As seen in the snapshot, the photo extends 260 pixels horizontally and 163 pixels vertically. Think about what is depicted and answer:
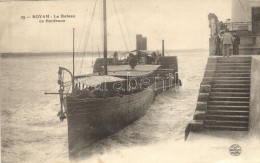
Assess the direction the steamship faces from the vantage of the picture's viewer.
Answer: facing the viewer and to the left of the viewer

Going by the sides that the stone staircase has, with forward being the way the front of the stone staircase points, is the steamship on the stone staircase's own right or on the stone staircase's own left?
on the stone staircase's own right

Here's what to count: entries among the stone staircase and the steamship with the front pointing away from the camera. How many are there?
0

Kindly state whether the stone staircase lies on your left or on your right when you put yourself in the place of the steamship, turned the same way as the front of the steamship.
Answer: on your left

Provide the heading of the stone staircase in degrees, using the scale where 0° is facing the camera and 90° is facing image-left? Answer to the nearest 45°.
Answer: approximately 0°

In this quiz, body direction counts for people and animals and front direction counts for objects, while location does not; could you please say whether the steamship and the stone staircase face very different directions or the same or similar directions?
same or similar directions
